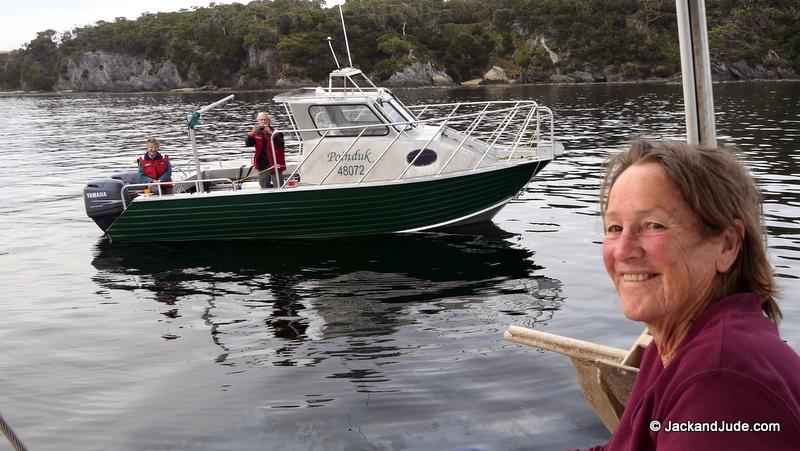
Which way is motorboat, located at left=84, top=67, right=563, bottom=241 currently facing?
to the viewer's right

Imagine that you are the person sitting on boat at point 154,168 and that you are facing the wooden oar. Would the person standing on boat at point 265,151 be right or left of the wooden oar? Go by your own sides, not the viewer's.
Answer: left

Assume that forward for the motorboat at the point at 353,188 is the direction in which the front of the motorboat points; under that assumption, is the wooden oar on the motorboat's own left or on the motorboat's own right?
on the motorboat's own right

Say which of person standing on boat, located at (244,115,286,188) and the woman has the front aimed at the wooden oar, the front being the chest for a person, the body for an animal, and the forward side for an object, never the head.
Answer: the person standing on boat

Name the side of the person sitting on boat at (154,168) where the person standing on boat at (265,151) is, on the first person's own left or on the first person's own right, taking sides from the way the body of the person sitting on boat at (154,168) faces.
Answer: on the first person's own left

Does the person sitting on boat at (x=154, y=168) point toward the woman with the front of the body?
yes

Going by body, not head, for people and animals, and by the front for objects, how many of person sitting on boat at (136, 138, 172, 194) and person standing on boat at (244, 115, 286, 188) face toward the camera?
2

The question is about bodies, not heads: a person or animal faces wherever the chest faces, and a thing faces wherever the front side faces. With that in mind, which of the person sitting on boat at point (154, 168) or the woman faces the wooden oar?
the person sitting on boat

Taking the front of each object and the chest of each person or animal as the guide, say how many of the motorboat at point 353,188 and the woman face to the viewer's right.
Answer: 1
